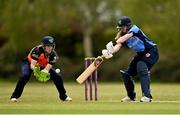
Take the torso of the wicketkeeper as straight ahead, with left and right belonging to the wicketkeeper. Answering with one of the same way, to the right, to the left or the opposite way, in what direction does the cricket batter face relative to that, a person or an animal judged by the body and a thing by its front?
to the right

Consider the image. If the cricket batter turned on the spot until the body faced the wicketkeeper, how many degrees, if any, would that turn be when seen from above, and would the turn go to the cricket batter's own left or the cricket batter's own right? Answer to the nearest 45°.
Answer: approximately 45° to the cricket batter's own right

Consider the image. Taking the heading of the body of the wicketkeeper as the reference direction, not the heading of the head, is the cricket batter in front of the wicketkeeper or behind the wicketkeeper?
in front

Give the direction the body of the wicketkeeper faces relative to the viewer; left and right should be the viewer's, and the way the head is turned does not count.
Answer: facing the viewer and to the right of the viewer

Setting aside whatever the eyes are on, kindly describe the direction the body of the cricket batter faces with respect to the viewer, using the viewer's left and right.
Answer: facing the viewer and to the left of the viewer

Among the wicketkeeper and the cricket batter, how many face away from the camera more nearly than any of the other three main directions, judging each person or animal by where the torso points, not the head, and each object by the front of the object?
0
